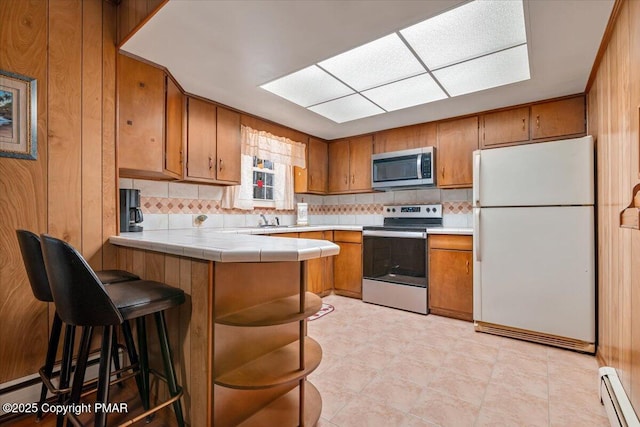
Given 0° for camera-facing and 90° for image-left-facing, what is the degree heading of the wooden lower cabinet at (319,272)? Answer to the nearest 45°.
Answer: approximately 315°

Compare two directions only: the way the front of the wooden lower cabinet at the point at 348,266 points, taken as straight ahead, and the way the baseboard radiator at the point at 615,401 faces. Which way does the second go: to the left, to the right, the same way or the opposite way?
to the right

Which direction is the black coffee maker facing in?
to the viewer's right

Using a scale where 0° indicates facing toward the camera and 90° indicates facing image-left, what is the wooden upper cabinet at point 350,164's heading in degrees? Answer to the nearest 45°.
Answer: approximately 45°

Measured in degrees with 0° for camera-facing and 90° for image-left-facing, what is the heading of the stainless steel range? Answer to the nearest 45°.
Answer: approximately 45°

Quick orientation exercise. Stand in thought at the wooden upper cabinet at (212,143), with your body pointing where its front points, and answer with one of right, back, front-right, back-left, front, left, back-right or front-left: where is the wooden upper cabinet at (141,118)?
right
